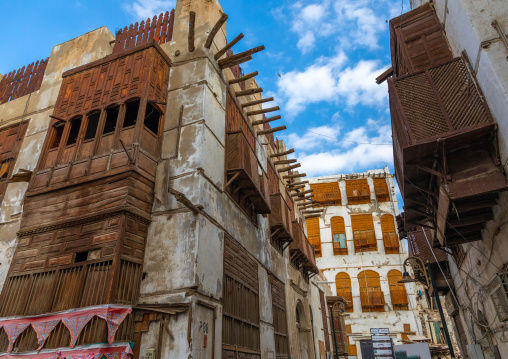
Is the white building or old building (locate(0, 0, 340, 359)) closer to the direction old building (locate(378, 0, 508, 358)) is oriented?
the old building

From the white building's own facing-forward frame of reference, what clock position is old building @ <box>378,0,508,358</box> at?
The old building is roughly at 12 o'clock from the white building.

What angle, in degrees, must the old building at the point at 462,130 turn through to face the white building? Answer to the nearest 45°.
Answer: approximately 90° to its right

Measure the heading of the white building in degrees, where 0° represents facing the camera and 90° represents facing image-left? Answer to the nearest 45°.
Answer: approximately 0°

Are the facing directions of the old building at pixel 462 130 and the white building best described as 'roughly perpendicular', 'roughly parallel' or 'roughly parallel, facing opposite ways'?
roughly perpendicular

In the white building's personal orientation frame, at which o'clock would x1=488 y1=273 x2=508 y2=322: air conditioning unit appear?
The air conditioning unit is roughly at 12 o'clock from the white building.

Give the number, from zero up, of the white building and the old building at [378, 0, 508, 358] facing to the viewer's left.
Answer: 1

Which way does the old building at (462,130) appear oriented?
to the viewer's left
